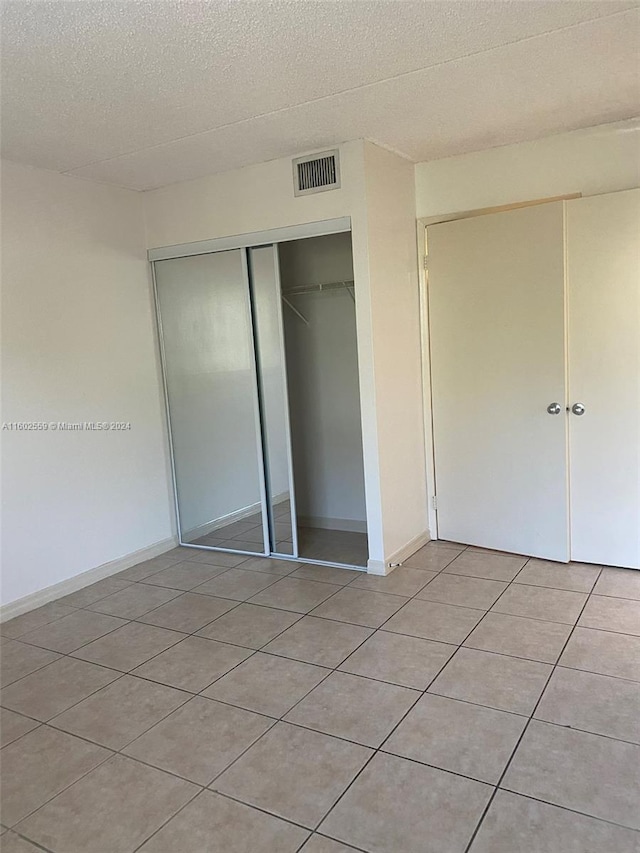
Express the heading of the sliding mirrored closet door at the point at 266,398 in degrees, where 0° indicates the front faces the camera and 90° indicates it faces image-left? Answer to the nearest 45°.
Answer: approximately 45°

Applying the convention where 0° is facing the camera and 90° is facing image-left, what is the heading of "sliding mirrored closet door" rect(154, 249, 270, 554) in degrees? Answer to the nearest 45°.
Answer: approximately 45°

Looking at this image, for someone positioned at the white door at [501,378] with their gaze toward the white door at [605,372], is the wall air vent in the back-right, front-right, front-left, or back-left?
back-right

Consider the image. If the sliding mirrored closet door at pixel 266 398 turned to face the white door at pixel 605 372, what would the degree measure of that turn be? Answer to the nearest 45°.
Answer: approximately 90° to its left

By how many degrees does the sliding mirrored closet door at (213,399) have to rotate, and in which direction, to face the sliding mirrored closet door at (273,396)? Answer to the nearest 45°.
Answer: approximately 90° to its left

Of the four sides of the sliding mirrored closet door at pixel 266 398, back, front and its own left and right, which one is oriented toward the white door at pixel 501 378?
left

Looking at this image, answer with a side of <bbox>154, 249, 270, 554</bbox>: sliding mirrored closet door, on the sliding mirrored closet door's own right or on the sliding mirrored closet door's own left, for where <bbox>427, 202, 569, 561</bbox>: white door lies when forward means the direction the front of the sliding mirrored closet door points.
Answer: on the sliding mirrored closet door's own left
